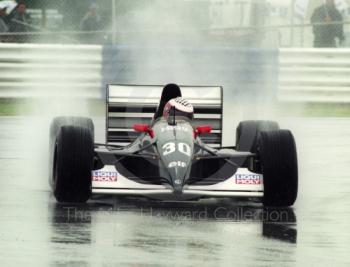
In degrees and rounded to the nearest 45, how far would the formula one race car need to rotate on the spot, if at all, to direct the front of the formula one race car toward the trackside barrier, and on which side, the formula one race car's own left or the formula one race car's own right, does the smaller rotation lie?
approximately 180°

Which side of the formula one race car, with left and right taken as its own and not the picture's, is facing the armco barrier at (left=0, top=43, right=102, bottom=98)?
back

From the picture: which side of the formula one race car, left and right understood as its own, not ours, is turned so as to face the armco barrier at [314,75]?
back

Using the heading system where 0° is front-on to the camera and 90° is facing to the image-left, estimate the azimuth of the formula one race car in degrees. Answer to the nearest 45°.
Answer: approximately 0°
